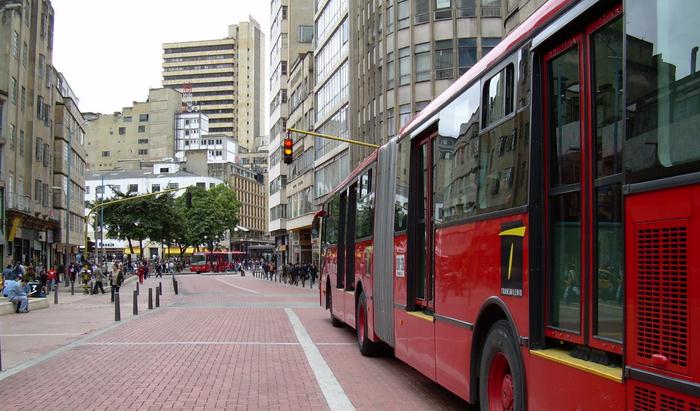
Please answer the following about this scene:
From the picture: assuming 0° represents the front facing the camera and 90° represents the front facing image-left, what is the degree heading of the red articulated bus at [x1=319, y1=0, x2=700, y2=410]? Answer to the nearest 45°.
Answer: approximately 135°
